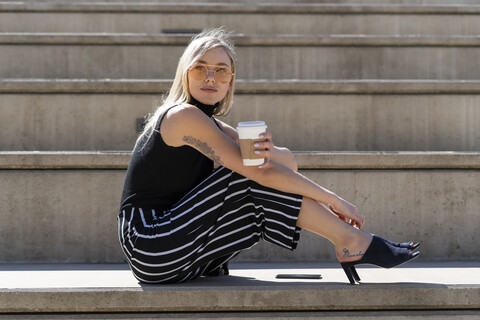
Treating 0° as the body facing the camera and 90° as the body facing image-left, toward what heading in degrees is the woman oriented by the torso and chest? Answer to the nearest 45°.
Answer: approximately 270°

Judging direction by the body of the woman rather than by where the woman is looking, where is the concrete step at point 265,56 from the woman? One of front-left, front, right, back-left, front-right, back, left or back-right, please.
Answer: left

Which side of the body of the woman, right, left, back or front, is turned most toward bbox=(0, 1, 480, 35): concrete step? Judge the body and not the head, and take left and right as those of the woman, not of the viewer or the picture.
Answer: left

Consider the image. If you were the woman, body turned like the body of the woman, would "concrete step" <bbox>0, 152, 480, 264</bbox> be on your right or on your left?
on your left
